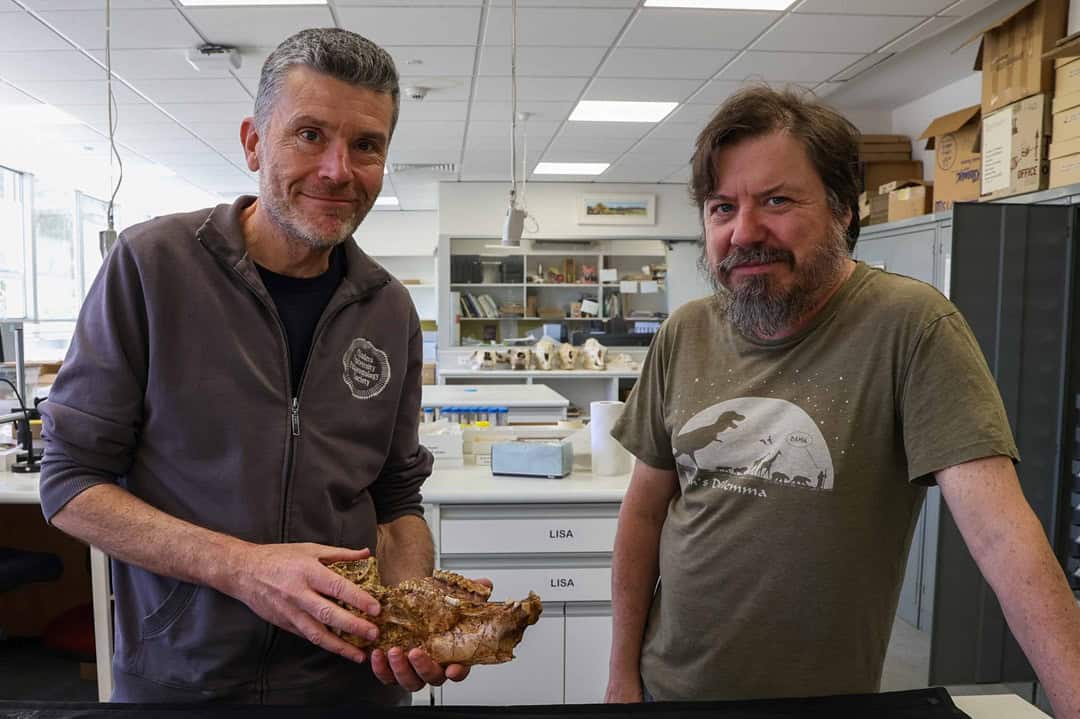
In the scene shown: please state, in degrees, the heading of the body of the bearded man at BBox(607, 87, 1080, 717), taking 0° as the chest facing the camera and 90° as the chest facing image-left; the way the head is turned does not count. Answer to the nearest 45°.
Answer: approximately 45°

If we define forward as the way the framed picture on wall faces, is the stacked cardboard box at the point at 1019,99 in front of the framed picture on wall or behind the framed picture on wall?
in front

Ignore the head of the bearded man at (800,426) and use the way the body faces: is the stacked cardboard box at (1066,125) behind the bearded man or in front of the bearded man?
behind

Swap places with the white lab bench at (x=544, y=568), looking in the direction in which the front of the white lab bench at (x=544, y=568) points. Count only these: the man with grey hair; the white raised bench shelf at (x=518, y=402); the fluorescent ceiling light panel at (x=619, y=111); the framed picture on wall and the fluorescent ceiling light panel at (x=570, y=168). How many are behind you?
4

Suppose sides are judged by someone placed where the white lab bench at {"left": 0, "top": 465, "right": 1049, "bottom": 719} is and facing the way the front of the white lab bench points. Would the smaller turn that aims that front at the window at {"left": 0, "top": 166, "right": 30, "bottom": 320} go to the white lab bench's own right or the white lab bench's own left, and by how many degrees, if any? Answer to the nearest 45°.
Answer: approximately 135° to the white lab bench's own right

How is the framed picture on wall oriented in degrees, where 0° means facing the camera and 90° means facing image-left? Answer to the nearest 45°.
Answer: approximately 0°

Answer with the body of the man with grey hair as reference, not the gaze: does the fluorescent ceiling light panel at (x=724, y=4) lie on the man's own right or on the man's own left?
on the man's own left

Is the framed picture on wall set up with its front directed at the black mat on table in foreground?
yes

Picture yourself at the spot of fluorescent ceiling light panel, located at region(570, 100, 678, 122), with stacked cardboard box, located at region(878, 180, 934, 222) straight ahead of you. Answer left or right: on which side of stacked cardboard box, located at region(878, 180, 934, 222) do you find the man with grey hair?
right

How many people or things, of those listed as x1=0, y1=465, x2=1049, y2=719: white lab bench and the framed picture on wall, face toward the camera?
2

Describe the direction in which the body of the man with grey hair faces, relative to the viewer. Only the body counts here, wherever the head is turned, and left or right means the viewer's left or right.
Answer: facing the viewer and to the right of the viewer

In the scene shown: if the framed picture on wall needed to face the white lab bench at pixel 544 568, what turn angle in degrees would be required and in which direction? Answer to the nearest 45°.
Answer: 0° — it already faces it

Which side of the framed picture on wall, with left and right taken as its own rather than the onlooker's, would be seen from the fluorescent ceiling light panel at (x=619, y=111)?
front

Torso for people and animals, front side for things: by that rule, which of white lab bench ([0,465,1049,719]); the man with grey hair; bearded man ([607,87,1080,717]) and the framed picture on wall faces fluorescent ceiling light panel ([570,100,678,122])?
the framed picture on wall

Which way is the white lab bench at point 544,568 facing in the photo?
toward the camera

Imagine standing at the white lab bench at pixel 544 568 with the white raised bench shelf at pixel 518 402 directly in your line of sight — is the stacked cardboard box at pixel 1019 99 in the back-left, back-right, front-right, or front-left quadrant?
front-right
